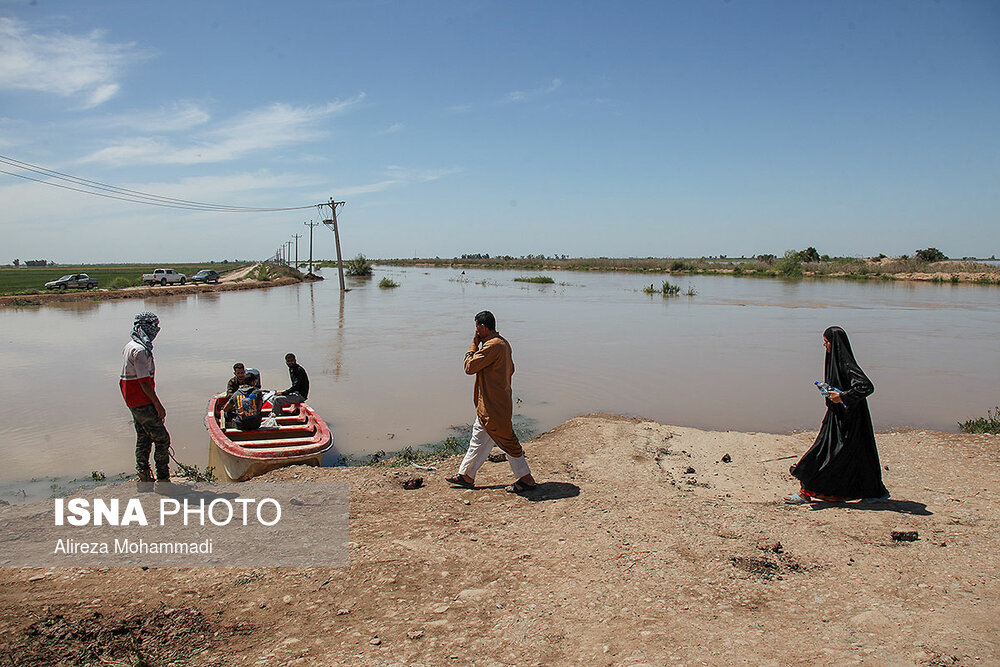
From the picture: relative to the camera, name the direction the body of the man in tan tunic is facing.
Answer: to the viewer's left

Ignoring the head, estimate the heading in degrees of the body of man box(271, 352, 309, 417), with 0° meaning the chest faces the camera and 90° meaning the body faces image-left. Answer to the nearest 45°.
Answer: approximately 90°

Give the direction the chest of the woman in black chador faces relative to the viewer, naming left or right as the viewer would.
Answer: facing to the left of the viewer

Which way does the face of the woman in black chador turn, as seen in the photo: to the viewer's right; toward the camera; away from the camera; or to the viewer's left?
to the viewer's left

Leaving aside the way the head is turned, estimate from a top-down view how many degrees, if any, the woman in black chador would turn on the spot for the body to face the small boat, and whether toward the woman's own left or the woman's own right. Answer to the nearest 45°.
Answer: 0° — they already face it

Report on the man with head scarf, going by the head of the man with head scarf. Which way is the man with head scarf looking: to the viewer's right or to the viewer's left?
to the viewer's right

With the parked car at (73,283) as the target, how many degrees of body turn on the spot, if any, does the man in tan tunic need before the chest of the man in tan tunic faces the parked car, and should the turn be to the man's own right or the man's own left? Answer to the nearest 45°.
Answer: approximately 45° to the man's own right

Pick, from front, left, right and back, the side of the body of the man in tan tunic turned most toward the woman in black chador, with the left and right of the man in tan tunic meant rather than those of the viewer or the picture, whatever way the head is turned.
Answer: back
